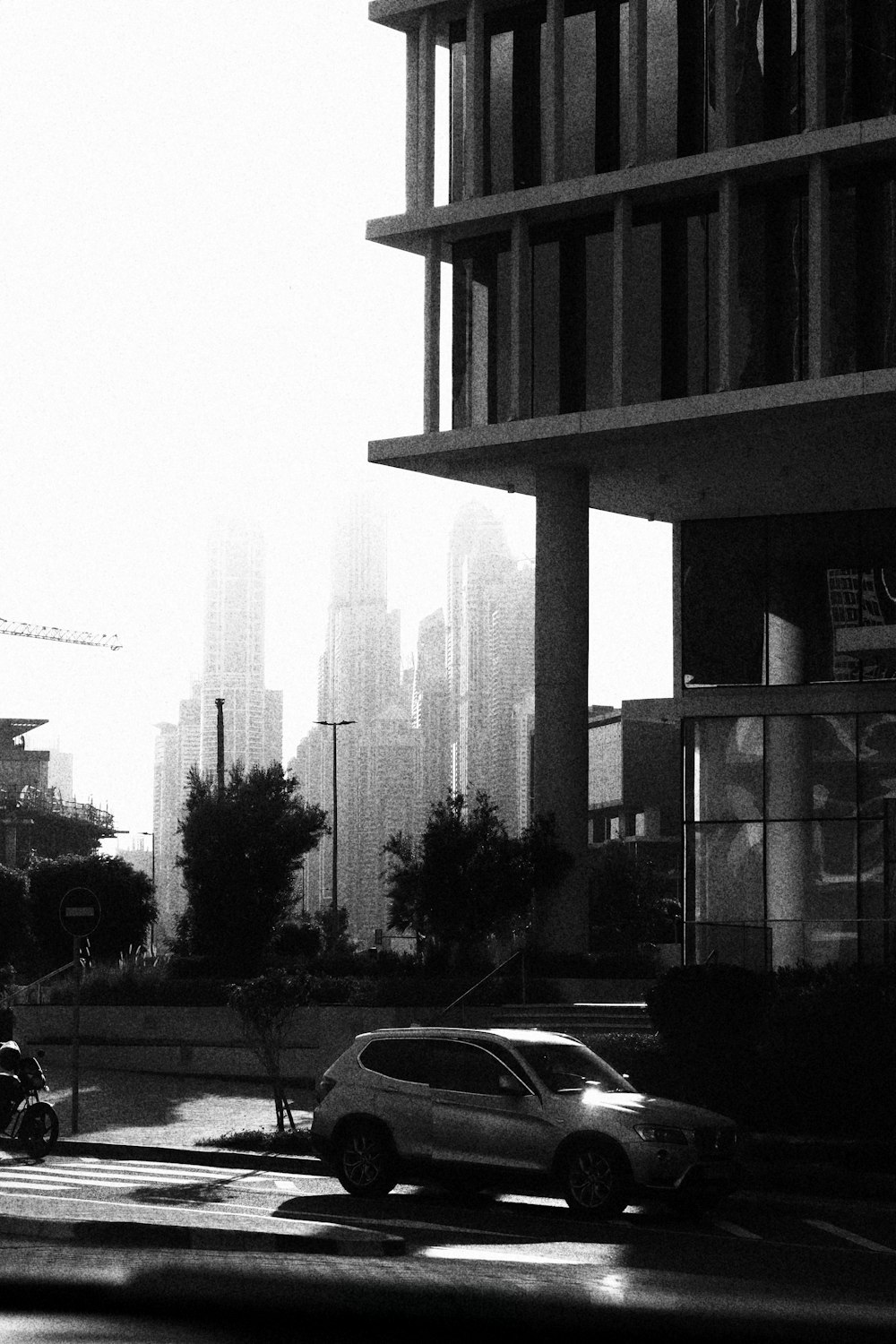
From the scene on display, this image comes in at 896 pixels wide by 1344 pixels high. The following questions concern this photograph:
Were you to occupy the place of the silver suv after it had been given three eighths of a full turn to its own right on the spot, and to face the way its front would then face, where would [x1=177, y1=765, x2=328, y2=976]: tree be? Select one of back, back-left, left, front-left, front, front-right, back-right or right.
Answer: right

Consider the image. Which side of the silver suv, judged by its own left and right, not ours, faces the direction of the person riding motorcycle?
back

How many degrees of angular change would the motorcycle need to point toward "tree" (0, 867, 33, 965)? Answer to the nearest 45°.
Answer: approximately 135° to its left

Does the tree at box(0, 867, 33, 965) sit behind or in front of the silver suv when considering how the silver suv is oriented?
behind

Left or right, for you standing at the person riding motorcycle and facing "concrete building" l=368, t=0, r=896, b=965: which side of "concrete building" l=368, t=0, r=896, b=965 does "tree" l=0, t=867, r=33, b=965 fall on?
left

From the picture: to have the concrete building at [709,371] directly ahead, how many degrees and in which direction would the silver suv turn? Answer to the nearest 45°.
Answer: approximately 135° to its left

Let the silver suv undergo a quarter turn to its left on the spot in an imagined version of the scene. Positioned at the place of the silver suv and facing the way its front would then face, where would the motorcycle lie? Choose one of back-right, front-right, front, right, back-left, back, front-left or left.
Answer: left

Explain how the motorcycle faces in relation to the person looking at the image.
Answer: facing the viewer and to the right of the viewer

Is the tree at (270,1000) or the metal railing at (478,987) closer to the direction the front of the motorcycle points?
the tree
